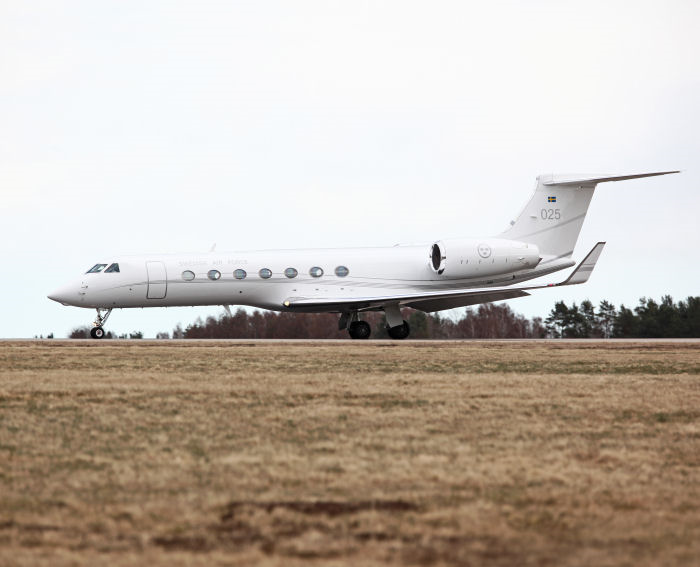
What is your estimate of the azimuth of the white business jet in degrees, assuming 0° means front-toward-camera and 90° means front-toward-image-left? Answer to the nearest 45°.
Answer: approximately 90°
